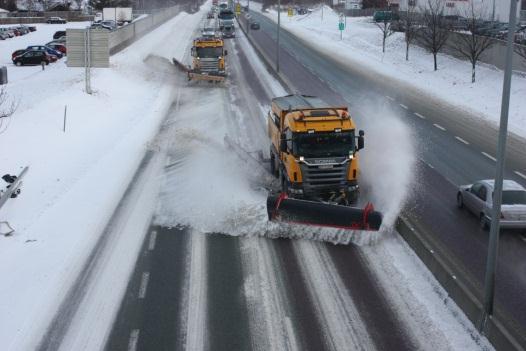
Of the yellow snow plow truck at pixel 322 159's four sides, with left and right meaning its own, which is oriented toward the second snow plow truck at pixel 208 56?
back

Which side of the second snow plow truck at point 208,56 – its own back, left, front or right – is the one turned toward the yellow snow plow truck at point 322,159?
front

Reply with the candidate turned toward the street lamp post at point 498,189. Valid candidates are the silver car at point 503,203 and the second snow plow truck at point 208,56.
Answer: the second snow plow truck

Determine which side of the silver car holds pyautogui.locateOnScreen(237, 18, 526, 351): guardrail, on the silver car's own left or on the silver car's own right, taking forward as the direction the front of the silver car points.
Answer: on the silver car's own left

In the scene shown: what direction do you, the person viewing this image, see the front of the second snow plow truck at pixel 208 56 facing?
facing the viewer

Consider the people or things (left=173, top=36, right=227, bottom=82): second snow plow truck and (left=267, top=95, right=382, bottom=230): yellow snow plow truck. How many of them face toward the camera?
2

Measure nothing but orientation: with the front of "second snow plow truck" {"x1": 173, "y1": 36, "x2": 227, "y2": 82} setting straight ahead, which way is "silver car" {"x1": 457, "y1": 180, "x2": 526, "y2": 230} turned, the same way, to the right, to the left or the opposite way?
the opposite way

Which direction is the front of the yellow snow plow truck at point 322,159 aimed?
toward the camera

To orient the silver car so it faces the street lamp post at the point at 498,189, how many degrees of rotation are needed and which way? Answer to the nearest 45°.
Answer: approximately 135° to its left

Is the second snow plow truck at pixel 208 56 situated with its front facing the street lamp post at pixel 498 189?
yes

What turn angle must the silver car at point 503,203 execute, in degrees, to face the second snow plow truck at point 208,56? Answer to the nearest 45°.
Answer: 0° — it already faces it

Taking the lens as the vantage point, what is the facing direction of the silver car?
facing away from the viewer and to the left of the viewer

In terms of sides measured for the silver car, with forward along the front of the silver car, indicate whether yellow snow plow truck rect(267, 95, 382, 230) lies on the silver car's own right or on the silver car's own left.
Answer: on the silver car's own left

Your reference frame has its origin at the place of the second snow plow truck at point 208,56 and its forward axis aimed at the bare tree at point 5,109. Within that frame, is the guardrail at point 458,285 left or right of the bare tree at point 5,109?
left

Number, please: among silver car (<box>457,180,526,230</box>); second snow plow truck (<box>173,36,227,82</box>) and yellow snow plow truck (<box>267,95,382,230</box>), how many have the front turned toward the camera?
2

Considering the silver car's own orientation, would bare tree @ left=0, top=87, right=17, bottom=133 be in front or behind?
in front
